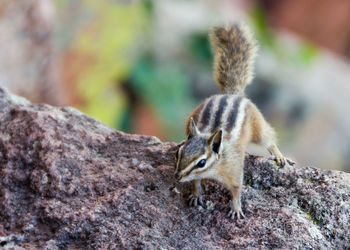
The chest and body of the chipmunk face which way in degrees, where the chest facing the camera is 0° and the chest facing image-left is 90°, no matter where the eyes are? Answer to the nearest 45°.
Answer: approximately 45°
